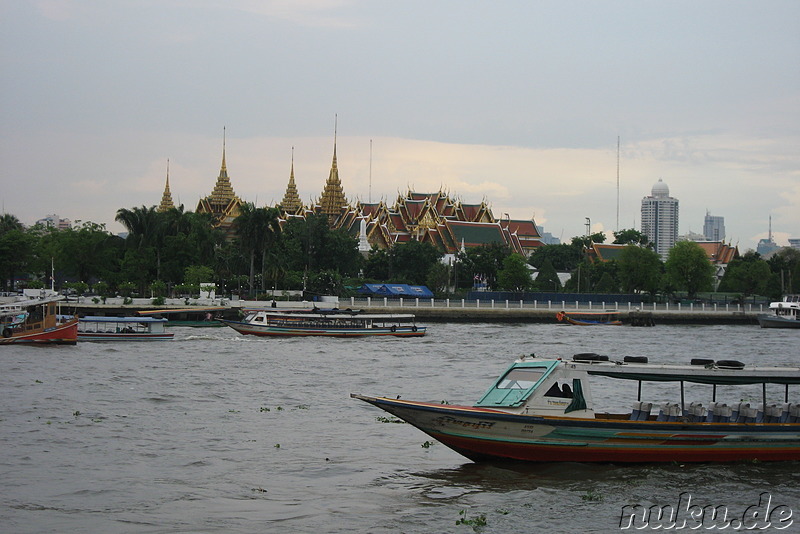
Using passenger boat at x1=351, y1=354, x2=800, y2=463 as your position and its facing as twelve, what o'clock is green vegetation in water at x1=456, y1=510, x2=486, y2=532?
The green vegetation in water is roughly at 10 o'clock from the passenger boat.

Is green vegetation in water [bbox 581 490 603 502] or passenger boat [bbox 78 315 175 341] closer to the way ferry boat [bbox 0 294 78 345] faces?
the passenger boat

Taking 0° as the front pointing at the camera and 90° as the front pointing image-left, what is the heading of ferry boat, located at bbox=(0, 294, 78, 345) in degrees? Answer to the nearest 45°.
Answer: approximately 270°

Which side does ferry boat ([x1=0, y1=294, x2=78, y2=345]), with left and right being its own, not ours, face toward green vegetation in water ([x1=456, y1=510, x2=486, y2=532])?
right

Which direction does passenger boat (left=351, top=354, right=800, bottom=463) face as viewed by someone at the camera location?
facing to the left of the viewer

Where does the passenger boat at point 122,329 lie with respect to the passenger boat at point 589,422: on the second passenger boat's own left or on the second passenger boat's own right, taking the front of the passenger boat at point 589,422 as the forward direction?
on the second passenger boat's own right

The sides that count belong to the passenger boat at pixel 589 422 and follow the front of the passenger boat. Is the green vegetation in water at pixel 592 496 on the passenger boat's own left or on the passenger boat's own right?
on the passenger boat's own left

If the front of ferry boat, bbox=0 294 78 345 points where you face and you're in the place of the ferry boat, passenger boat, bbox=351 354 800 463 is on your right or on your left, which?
on your right

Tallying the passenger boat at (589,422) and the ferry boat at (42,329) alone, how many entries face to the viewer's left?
1

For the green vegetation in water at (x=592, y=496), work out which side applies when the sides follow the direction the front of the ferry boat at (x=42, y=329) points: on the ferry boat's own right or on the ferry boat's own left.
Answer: on the ferry boat's own right
